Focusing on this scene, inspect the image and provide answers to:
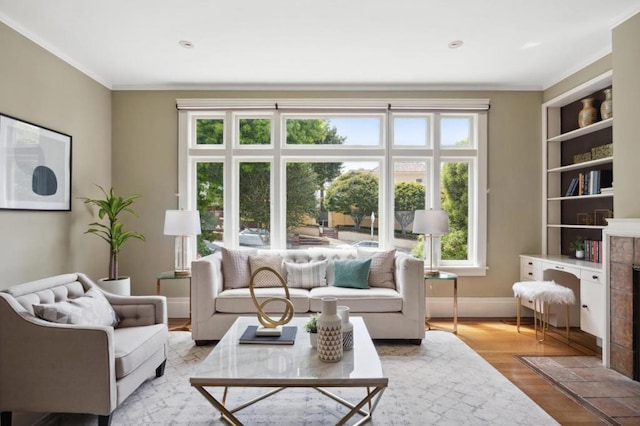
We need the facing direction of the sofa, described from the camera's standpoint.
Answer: facing the viewer

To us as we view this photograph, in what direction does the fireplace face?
facing the viewer and to the left of the viewer

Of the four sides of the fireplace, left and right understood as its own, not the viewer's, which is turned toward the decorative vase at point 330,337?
front

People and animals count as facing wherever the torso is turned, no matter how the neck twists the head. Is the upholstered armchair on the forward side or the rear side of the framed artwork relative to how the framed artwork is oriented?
on the forward side

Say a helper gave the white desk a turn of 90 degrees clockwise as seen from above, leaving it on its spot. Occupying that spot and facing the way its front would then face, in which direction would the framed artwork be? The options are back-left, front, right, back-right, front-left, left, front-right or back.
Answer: left

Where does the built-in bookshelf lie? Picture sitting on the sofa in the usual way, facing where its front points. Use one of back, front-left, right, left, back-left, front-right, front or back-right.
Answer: left

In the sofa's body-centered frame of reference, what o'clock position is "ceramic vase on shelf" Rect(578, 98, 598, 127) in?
The ceramic vase on shelf is roughly at 9 o'clock from the sofa.

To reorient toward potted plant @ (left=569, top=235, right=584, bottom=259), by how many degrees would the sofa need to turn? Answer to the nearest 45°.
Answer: approximately 90° to its left

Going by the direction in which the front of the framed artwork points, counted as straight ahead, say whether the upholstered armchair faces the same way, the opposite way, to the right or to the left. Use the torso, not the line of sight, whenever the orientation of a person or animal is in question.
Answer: the same way

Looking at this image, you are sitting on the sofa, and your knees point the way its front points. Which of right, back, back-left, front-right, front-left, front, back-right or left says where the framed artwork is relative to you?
right

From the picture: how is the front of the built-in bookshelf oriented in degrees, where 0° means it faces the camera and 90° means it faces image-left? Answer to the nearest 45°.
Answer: approximately 45°

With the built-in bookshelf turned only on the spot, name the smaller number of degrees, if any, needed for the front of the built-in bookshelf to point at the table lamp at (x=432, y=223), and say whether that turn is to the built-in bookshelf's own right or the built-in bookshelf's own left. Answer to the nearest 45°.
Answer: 0° — it already faces it

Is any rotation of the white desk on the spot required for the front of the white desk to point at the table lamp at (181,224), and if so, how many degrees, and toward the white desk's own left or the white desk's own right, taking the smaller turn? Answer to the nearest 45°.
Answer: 0° — it already faces it

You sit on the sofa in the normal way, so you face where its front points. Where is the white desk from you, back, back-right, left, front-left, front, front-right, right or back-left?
left

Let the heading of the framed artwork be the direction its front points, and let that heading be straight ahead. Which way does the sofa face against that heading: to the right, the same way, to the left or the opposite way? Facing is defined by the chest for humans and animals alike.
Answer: to the right

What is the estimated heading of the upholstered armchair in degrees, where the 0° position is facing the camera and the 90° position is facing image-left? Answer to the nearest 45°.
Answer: approximately 315°

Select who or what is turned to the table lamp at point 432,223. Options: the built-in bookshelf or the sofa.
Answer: the built-in bookshelf

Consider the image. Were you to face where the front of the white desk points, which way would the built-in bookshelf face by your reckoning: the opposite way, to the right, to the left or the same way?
the same way

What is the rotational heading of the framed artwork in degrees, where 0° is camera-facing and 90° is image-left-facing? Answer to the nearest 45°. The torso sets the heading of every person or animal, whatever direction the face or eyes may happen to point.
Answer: approximately 315°
